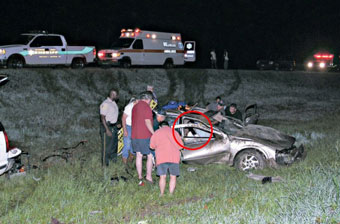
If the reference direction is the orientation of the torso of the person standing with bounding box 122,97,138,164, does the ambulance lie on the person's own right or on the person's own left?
on the person's own left

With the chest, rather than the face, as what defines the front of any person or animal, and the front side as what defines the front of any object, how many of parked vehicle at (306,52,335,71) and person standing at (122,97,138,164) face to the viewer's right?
1

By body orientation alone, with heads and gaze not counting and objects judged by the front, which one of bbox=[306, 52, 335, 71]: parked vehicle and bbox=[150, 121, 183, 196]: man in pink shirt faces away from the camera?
the man in pink shirt

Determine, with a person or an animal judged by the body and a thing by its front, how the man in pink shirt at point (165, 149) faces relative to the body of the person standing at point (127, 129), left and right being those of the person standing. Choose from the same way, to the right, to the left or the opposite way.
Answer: to the left

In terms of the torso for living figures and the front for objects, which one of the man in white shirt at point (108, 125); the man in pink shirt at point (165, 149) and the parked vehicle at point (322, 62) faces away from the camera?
the man in pink shirt

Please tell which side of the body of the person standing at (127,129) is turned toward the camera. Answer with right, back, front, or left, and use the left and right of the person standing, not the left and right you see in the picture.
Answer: right

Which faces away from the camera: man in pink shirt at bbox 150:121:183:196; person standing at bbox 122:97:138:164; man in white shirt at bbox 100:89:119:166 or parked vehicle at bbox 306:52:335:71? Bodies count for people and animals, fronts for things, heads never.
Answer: the man in pink shirt

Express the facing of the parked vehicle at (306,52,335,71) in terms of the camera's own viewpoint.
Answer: facing the viewer and to the left of the viewer

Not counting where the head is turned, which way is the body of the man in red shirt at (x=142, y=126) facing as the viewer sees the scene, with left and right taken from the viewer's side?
facing away from the viewer and to the right of the viewer

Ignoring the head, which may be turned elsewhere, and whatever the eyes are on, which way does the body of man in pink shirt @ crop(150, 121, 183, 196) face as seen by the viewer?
away from the camera

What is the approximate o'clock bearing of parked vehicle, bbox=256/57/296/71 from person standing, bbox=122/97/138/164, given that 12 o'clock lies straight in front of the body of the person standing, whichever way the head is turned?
The parked vehicle is roughly at 10 o'clock from the person standing.

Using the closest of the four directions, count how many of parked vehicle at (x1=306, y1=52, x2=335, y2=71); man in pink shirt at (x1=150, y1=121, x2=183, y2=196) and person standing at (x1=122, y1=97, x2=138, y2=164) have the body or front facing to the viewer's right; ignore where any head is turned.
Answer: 1

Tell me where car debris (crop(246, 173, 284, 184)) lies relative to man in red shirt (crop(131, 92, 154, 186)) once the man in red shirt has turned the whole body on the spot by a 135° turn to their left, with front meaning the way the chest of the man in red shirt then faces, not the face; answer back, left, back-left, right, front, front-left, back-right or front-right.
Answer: back
